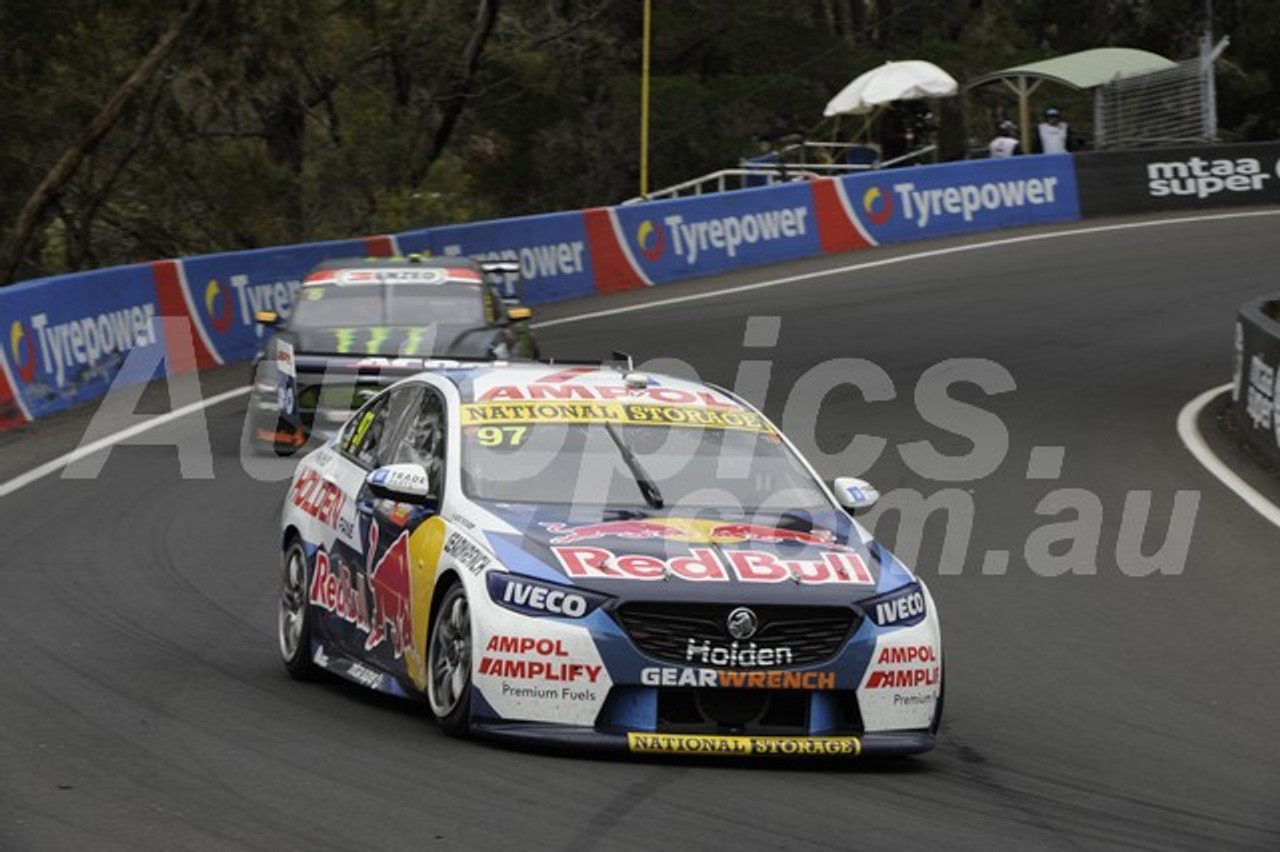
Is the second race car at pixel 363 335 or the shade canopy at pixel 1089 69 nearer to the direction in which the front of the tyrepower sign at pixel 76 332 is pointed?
the second race car

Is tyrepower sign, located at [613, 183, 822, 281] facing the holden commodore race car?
yes

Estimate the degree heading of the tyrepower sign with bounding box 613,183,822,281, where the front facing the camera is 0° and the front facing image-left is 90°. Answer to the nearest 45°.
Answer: approximately 0°

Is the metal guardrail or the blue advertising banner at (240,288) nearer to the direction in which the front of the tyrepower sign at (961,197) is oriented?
the blue advertising banner

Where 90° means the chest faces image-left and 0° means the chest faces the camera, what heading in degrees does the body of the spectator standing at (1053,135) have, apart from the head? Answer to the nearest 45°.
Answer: approximately 0°

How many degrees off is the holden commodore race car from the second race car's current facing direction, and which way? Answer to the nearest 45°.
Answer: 0° — it already faces it

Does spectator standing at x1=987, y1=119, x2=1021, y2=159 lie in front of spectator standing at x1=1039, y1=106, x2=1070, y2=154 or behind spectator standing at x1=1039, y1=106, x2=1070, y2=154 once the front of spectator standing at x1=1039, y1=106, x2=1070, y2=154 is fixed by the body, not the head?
in front

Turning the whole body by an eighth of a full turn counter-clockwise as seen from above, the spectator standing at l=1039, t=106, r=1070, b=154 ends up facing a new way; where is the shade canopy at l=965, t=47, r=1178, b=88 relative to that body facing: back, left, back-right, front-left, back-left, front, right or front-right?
back-left

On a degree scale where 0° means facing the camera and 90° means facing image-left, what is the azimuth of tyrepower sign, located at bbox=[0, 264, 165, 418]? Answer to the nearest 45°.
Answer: approximately 315°
